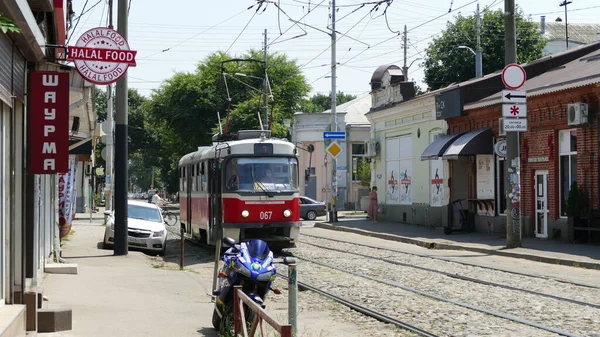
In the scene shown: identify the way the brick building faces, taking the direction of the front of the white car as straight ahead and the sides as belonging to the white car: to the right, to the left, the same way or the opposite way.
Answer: to the right

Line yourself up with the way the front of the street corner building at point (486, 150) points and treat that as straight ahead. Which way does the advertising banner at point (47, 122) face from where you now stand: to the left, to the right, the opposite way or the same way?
to the left

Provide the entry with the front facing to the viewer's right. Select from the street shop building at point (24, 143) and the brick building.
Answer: the street shop building

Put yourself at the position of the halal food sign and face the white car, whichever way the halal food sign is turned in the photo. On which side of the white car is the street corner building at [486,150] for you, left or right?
right

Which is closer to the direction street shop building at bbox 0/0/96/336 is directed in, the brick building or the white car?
the brick building

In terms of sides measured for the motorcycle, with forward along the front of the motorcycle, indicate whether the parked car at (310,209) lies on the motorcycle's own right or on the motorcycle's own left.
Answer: on the motorcycle's own left

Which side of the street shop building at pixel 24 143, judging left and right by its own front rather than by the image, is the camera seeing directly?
right

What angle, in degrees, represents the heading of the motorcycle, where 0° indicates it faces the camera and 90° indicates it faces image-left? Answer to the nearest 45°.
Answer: approximately 315°

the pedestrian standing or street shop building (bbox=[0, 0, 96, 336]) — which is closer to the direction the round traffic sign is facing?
the street shop building

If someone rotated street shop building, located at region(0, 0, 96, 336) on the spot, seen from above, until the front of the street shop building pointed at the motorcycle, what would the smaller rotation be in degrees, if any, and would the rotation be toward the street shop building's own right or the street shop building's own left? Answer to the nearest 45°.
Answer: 0° — it already faces it

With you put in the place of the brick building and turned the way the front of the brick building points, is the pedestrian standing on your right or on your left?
on your right

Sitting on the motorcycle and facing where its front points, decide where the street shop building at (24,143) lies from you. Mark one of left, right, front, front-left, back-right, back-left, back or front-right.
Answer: back-right

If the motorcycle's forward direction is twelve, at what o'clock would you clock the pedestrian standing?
The pedestrian standing is roughly at 8 o'clock from the motorcycle.
